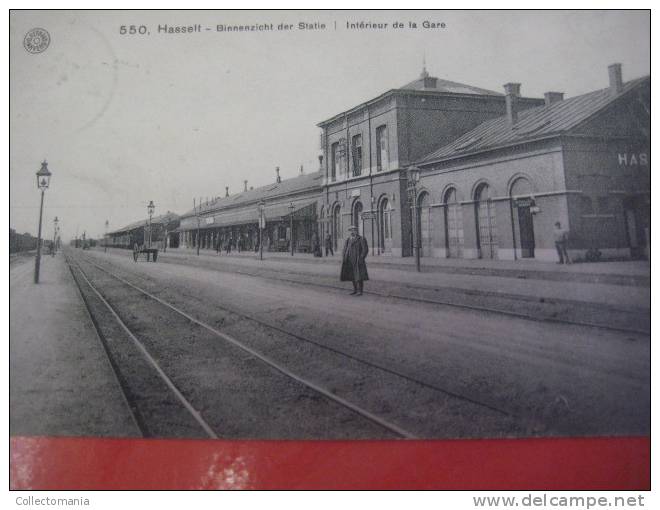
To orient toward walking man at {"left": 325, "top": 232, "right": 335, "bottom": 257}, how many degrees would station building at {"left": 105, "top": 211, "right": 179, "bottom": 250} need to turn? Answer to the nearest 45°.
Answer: approximately 90° to its left

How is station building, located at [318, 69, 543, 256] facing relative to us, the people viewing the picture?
facing the viewer and to the left of the viewer

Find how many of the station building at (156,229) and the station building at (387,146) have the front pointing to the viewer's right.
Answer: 0

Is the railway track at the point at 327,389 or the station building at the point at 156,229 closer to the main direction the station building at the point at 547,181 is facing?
the railway track

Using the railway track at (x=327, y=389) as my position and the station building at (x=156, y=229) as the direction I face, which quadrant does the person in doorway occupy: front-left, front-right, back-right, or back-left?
front-right

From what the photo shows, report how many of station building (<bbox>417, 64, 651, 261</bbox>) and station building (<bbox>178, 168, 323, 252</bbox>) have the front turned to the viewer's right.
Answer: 0

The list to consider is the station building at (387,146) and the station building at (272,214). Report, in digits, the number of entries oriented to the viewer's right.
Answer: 0

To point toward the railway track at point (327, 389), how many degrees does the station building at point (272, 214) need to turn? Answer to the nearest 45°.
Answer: approximately 45° to its left
